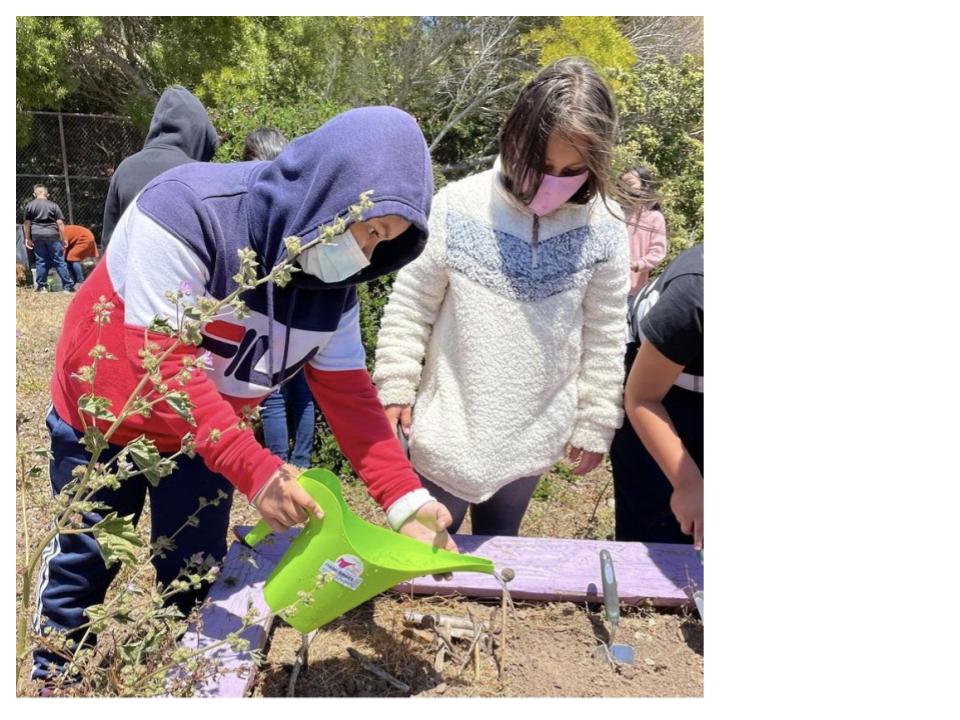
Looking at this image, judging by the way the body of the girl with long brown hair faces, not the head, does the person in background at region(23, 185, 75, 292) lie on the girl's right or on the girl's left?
on the girl's right

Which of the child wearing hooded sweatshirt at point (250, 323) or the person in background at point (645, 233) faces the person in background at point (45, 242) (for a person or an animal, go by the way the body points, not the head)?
the person in background at point (645, 233)

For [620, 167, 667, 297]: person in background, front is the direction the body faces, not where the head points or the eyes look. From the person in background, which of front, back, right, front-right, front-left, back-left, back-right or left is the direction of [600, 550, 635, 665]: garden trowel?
front-left

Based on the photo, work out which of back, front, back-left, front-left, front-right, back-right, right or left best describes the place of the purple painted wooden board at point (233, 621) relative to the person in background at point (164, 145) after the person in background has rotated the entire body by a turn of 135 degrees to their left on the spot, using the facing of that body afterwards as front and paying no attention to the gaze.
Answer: left

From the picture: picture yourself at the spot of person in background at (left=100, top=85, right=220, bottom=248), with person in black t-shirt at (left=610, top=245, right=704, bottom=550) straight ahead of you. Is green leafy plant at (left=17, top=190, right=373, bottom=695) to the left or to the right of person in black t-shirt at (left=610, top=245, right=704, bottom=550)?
right

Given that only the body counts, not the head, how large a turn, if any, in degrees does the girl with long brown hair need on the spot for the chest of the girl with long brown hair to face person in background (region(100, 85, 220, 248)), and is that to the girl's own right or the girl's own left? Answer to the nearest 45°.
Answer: approximately 135° to the girl's own right

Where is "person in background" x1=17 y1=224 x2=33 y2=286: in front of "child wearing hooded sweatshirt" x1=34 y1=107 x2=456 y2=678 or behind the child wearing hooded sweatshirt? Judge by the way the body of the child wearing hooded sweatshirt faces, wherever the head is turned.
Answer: behind
